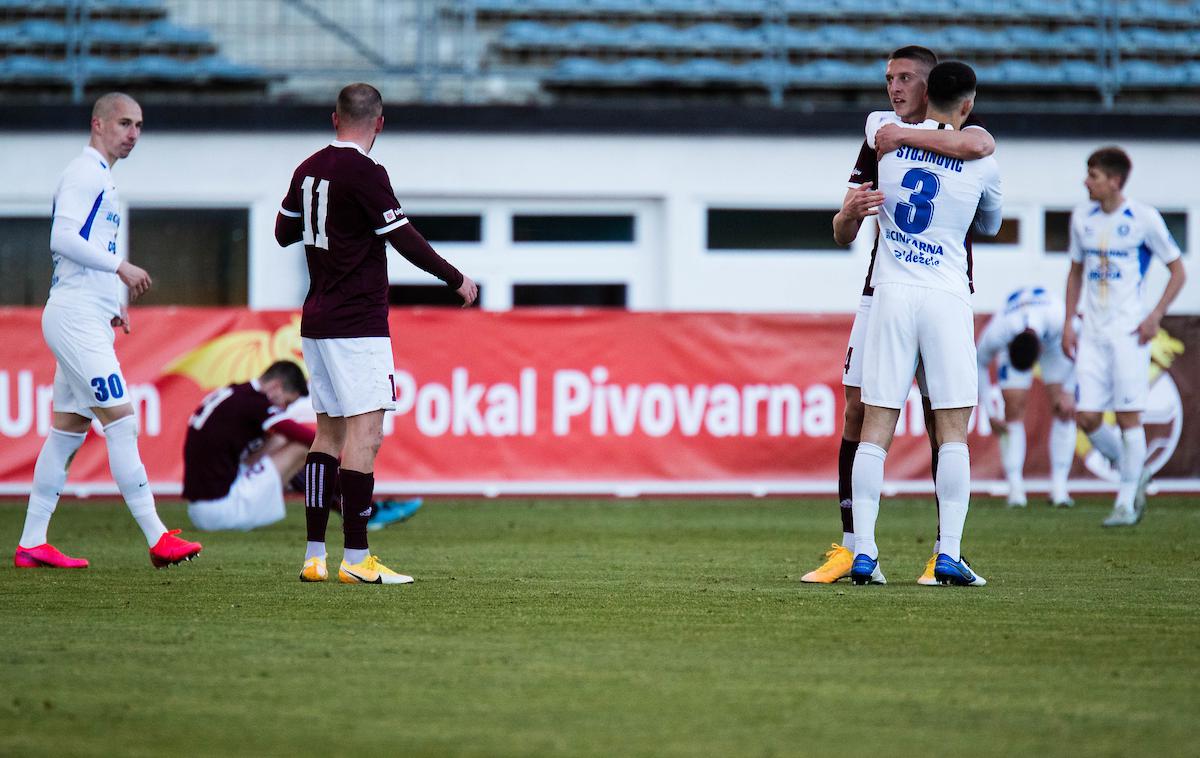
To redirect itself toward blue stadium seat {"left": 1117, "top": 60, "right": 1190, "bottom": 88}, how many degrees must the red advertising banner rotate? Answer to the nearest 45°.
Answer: approximately 135° to its left

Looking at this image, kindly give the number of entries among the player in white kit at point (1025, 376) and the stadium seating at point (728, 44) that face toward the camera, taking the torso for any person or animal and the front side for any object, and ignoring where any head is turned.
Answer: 2

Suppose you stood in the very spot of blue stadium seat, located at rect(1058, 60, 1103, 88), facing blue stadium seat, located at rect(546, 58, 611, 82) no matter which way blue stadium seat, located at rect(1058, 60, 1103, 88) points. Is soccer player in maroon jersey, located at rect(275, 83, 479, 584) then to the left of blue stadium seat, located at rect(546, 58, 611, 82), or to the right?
left

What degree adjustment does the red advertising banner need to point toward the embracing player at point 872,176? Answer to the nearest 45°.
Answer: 0° — it already faces them
